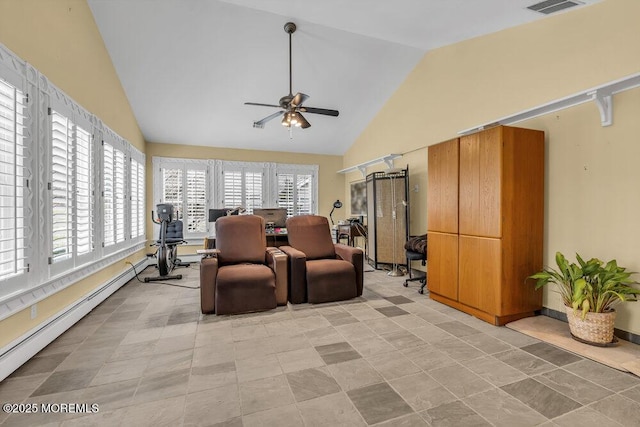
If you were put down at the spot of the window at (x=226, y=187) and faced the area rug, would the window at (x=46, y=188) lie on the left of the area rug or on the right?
right

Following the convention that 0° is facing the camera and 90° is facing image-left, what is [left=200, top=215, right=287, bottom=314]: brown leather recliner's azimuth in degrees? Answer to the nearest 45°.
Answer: approximately 0°

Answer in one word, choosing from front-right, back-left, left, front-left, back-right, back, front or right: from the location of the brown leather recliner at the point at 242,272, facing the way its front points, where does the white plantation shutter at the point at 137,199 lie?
back-right

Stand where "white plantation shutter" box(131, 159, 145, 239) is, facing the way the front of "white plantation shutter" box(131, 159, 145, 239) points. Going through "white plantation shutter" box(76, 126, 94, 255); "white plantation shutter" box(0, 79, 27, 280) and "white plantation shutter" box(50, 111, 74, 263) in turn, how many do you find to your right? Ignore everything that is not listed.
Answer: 3

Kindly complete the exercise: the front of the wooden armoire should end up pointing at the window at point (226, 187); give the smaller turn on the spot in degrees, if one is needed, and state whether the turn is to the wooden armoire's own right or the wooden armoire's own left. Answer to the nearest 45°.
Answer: approximately 45° to the wooden armoire's own right

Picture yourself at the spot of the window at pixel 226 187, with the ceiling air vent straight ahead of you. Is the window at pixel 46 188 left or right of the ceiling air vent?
right

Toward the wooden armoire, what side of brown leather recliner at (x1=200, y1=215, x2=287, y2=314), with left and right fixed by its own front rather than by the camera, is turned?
left

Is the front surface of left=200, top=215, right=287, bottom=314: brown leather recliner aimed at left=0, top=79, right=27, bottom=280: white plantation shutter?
no

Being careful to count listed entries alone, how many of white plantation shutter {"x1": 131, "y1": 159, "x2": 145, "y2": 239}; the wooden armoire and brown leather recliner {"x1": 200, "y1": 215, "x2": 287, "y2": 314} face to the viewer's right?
1

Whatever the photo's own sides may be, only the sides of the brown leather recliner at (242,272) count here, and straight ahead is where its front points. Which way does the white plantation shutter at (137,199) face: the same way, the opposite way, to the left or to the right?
to the left

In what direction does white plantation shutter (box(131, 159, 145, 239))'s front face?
to the viewer's right

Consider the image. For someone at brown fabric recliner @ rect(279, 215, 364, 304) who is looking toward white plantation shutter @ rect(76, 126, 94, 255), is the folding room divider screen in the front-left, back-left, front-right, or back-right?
back-right

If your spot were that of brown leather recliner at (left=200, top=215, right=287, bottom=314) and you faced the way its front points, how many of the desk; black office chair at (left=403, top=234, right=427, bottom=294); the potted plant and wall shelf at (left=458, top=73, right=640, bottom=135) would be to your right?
0

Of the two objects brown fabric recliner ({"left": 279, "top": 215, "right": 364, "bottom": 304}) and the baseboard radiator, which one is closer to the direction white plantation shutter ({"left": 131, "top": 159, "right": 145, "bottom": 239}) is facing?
the brown fabric recliner

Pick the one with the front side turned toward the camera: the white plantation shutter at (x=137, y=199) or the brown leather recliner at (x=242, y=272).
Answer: the brown leather recliner

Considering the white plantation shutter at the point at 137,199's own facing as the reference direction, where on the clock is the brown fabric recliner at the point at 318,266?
The brown fabric recliner is roughly at 2 o'clock from the white plantation shutter.

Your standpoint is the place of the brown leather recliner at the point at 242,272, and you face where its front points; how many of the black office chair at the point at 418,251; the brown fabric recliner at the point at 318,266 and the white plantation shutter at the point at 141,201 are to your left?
2

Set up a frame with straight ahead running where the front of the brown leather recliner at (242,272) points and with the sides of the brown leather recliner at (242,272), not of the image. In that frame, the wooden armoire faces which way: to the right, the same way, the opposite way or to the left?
to the right
